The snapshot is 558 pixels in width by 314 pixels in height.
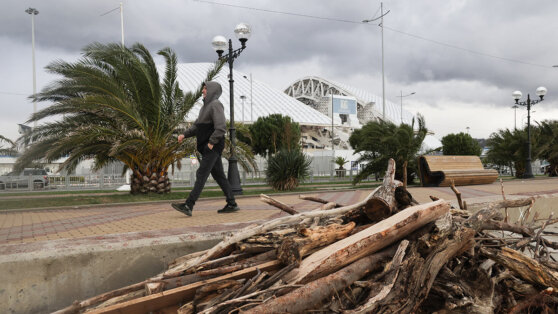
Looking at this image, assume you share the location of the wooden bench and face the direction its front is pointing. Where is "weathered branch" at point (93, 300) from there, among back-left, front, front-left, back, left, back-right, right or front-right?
front-right

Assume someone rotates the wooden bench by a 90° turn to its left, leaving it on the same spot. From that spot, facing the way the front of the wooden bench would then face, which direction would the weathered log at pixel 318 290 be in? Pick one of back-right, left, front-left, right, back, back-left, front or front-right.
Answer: back-right

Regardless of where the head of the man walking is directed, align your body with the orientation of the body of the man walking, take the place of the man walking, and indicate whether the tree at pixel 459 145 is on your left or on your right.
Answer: on your right

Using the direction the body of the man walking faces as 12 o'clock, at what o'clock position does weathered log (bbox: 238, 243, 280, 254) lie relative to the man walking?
The weathered log is roughly at 9 o'clock from the man walking.

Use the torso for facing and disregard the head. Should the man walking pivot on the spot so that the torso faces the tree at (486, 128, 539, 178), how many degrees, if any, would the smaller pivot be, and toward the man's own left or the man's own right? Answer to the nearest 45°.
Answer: approximately 135° to the man's own right

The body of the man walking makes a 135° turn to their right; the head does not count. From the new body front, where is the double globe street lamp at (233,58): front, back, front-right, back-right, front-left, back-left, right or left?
front-left

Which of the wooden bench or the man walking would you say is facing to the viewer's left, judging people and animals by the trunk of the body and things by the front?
the man walking

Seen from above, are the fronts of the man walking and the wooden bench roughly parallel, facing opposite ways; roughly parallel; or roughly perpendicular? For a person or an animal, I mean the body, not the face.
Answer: roughly perpendicular

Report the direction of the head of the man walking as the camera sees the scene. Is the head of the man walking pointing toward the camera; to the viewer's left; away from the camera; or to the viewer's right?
to the viewer's left

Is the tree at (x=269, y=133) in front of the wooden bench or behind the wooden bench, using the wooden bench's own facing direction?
behind

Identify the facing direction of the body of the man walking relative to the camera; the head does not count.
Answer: to the viewer's left

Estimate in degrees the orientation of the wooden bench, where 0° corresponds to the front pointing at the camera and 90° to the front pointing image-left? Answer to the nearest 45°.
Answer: approximately 315°

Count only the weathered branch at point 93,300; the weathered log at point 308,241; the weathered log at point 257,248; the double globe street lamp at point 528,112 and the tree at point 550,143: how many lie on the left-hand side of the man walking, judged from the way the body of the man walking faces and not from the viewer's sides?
3

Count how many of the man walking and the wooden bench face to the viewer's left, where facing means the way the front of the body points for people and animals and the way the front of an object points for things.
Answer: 1

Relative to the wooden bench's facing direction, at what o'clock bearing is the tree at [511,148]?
The tree is roughly at 8 o'clock from the wooden bench.

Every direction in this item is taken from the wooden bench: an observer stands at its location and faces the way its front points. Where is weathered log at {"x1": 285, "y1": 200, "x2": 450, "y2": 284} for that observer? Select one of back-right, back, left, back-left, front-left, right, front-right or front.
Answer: front-right
